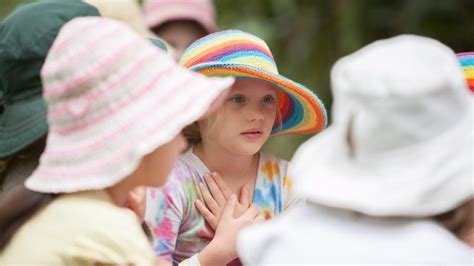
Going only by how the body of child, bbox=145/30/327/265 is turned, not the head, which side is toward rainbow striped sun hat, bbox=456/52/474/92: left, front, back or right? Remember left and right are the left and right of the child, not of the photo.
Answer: left

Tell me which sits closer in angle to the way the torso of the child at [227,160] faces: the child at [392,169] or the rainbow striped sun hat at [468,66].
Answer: the child

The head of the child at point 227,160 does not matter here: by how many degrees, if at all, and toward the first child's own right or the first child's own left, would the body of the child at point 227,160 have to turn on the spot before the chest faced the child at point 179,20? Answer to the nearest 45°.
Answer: approximately 135° to the first child's own left

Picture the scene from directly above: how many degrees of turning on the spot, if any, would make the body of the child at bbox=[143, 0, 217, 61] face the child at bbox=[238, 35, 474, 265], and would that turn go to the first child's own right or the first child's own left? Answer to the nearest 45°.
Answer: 0° — they already face them

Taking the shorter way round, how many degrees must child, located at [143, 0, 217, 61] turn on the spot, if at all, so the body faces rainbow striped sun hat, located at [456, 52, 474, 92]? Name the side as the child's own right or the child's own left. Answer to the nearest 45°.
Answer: approximately 45° to the child's own left

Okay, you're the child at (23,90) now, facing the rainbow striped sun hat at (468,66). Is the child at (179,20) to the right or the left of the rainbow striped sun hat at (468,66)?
left

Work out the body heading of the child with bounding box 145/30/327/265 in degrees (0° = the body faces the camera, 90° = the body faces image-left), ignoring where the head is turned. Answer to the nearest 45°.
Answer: approximately 315°
